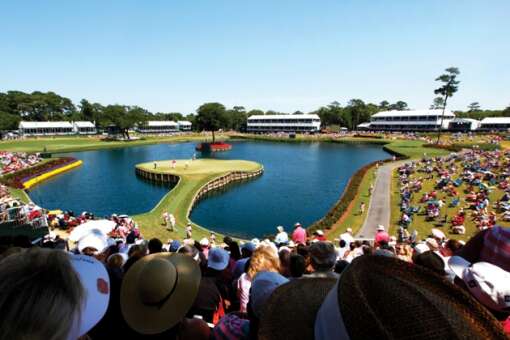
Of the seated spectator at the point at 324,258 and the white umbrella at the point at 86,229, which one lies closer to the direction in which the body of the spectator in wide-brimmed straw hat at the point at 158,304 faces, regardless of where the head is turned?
the white umbrella

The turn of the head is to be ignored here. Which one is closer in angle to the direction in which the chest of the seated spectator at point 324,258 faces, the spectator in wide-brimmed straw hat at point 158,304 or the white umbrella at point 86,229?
the white umbrella

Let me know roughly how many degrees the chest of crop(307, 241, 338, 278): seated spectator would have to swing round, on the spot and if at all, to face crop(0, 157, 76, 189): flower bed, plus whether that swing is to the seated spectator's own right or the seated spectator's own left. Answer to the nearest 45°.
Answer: approximately 45° to the seated spectator's own left

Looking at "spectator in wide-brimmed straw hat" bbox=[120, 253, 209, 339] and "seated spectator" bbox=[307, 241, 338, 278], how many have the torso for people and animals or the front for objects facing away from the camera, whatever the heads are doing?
2

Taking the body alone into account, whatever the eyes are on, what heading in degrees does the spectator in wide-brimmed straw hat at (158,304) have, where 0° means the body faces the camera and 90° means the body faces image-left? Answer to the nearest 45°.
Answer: approximately 180°

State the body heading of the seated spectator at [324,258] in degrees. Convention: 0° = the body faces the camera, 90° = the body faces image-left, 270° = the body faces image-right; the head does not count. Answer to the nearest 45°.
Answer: approximately 180°

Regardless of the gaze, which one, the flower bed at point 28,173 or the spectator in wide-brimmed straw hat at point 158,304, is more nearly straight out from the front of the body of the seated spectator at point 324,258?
the flower bed

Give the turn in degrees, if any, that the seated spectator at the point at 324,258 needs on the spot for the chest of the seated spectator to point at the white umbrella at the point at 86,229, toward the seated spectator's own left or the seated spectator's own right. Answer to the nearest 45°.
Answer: approximately 90° to the seated spectator's own left

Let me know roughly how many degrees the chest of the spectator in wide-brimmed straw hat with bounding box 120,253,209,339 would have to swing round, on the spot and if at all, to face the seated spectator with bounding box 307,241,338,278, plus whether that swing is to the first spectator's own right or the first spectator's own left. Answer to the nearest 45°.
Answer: approximately 90° to the first spectator's own right

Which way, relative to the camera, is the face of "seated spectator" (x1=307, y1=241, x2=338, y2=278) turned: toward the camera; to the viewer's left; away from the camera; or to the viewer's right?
away from the camera
